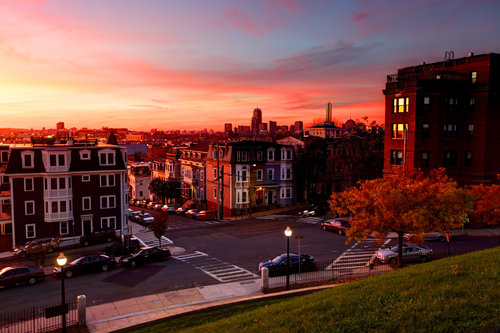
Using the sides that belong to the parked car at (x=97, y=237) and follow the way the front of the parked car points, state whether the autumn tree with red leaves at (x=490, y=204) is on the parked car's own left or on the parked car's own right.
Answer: on the parked car's own left

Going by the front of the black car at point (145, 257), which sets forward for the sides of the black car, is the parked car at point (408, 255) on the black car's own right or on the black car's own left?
on the black car's own left

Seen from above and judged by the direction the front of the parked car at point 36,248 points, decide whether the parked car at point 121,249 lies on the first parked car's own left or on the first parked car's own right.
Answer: on the first parked car's own left
